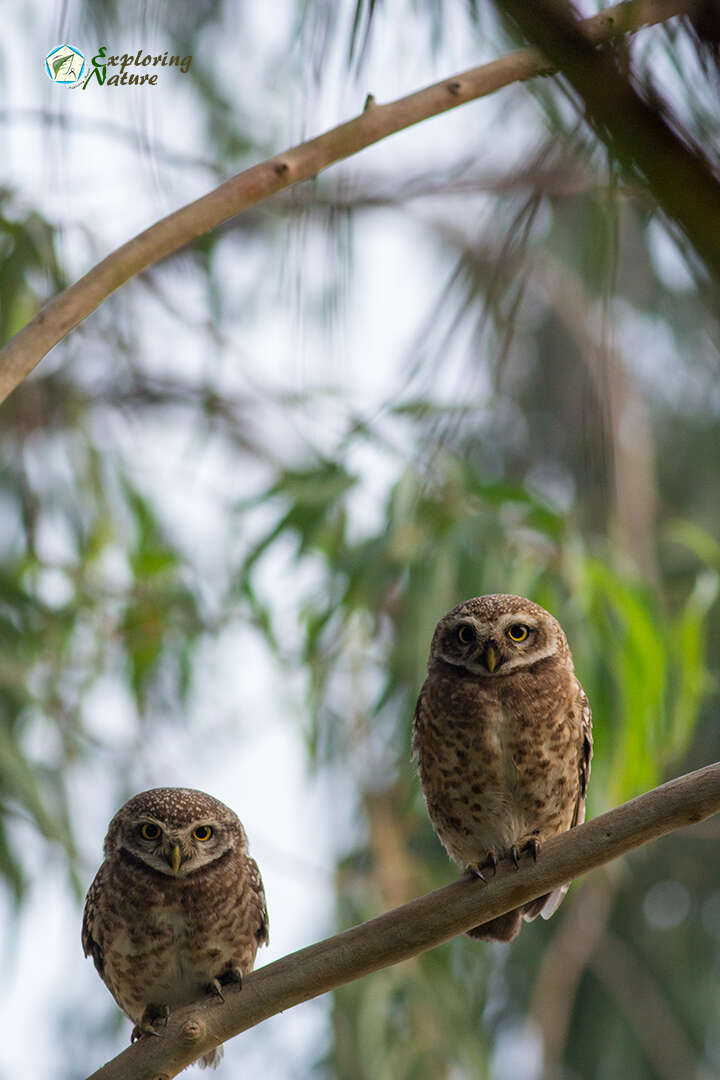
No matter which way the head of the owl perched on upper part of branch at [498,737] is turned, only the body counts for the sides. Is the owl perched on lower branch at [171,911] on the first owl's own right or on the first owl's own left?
on the first owl's own right

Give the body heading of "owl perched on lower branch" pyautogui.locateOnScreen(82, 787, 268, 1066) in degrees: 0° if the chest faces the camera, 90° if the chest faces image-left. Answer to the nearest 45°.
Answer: approximately 0°

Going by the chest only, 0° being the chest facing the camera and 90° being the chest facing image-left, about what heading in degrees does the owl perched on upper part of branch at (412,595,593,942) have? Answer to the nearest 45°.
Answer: approximately 0°

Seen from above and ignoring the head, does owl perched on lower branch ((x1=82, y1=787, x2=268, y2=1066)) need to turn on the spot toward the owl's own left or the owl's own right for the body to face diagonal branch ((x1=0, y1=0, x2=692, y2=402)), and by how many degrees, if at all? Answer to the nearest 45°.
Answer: approximately 45° to the owl's own left

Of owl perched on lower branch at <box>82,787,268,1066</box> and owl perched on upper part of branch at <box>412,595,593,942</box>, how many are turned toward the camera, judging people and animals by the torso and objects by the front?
2

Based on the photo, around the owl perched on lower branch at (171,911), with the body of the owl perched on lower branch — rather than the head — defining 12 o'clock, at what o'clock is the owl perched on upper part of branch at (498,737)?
The owl perched on upper part of branch is roughly at 10 o'clock from the owl perched on lower branch.
